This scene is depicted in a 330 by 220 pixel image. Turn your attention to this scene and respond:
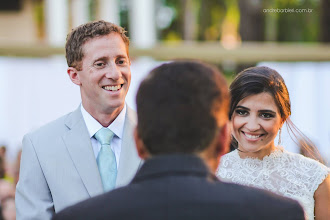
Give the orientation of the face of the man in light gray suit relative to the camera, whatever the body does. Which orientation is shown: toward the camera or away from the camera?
toward the camera

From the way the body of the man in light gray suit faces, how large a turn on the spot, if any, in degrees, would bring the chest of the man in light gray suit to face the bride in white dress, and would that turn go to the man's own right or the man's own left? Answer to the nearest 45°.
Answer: approximately 45° to the man's own left

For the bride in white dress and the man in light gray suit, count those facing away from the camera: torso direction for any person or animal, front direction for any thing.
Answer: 0

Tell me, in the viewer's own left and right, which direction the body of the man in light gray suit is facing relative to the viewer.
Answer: facing the viewer and to the right of the viewer

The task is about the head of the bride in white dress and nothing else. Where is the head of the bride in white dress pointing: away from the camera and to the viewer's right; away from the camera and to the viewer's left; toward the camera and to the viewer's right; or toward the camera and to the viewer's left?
toward the camera and to the viewer's left

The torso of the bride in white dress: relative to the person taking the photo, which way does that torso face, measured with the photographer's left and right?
facing the viewer and to the left of the viewer
